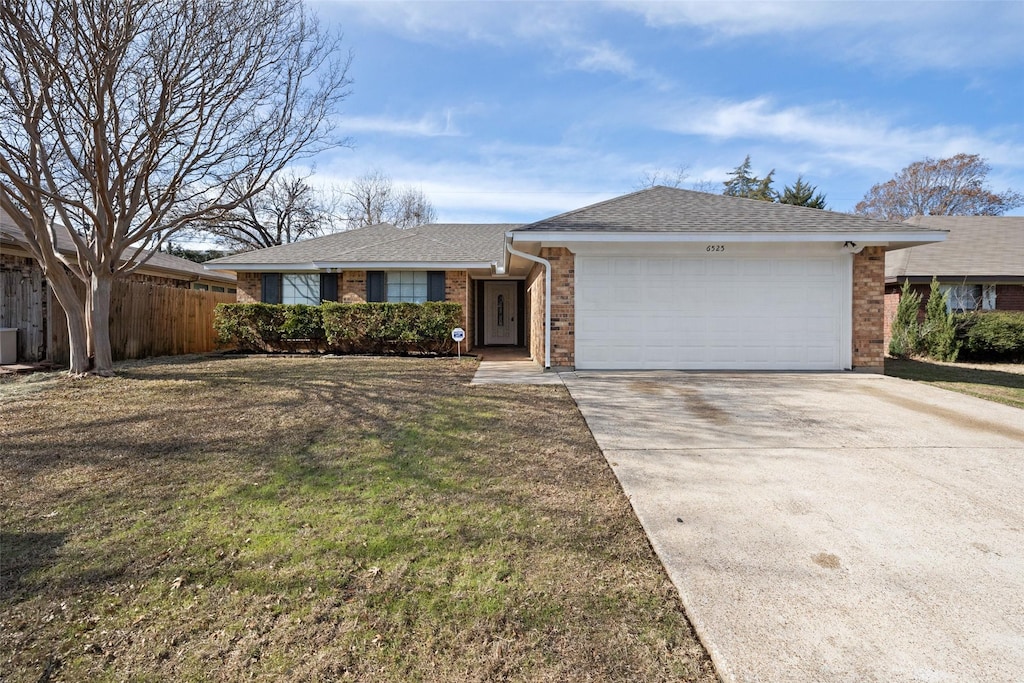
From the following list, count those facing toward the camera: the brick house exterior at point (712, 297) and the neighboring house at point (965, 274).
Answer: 2

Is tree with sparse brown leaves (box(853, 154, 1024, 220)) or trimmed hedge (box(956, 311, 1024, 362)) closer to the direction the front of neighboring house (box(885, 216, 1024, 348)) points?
the trimmed hedge

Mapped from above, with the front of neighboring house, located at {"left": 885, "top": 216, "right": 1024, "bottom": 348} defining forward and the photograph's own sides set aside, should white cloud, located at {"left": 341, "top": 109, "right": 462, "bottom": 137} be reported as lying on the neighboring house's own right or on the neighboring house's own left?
on the neighboring house's own right

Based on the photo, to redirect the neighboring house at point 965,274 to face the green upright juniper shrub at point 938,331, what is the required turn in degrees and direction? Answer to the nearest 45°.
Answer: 0° — it already faces it

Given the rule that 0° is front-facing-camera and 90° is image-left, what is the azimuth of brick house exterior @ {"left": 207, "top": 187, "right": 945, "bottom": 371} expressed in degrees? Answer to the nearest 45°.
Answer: approximately 0°

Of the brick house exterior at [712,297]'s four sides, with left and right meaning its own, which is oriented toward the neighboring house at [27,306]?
right

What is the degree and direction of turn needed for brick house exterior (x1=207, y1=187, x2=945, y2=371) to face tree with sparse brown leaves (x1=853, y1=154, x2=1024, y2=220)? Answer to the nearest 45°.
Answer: approximately 135° to its left

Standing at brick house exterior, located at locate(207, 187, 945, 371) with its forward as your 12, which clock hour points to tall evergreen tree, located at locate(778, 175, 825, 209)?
The tall evergreen tree is roughly at 7 o'clock from the brick house exterior.

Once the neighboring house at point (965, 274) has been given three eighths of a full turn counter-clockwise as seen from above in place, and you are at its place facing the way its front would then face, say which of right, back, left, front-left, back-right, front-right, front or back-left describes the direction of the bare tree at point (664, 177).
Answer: left
